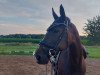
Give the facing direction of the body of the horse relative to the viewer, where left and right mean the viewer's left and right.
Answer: facing the viewer and to the left of the viewer
